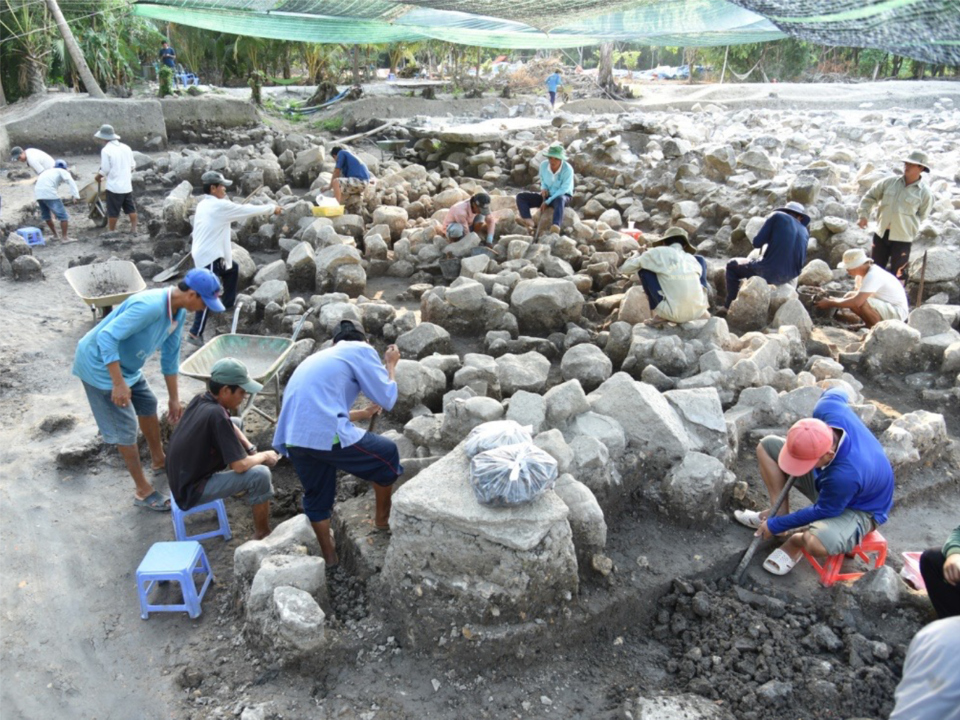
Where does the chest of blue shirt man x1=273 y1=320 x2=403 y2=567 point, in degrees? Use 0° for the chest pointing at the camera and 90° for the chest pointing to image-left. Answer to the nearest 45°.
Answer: approximately 225°

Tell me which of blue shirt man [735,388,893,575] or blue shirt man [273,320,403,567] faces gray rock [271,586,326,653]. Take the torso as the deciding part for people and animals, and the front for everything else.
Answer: blue shirt man [735,388,893,575]

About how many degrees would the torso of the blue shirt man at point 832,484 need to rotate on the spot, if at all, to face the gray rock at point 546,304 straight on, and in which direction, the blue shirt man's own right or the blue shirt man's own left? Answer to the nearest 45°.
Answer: approximately 90° to the blue shirt man's own right

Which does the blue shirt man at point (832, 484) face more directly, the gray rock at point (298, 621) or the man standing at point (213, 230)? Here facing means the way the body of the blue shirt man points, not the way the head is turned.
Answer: the gray rock

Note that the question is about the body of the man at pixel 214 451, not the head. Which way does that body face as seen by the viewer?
to the viewer's right

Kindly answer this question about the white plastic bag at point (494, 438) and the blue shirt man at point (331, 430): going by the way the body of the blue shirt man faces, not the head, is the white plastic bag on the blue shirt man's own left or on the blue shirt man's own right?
on the blue shirt man's own right

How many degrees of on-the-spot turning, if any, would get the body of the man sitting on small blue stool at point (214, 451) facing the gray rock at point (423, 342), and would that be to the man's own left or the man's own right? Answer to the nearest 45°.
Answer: approximately 45° to the man's own left

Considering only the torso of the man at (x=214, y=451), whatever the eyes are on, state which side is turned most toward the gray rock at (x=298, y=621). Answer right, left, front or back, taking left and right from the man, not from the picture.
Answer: right

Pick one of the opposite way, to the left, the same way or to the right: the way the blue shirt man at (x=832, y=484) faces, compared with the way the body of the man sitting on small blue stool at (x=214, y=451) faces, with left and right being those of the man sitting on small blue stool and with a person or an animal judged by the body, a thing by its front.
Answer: the opposite way

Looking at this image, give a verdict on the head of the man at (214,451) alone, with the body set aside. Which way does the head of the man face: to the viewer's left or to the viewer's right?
to the viewer's right

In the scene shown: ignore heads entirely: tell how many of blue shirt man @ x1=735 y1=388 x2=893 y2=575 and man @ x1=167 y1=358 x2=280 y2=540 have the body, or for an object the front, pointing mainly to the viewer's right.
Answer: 1
